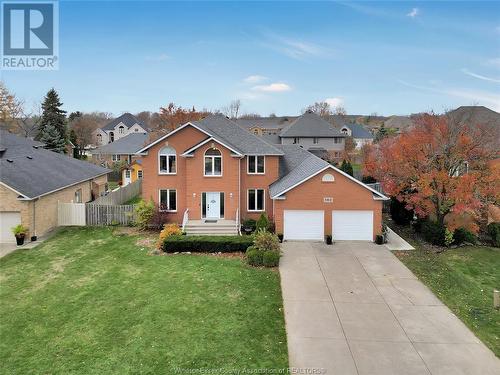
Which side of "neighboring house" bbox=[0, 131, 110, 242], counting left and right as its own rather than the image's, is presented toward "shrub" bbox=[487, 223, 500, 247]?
left

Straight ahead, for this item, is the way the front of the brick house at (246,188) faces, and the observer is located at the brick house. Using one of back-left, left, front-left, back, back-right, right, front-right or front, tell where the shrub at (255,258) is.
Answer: front

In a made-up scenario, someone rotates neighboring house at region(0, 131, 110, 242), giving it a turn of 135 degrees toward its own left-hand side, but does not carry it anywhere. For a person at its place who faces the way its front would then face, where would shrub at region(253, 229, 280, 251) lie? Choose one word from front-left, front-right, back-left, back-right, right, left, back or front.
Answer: front-right

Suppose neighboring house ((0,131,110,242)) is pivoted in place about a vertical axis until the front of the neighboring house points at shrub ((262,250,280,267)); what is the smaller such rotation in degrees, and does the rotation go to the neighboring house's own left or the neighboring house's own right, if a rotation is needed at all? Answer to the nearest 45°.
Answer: approximately 90° to the neighboring house's own left

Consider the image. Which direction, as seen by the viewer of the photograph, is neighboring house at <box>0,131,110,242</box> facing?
facing the viewer and to the left of the viewer

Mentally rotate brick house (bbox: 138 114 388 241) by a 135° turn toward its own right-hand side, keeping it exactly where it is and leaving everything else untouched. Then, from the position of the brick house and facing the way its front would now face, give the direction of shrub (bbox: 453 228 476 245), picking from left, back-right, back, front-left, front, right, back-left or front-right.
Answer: back-right

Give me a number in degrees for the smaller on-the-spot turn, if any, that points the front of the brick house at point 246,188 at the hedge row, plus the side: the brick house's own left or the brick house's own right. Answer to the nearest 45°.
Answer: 0° — it already faces it

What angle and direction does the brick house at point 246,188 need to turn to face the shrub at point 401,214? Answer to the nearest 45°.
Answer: approximately 90° to its left

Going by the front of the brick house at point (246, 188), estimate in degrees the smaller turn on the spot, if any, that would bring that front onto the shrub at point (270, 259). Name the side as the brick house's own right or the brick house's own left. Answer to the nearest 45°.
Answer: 0° — it already faces it

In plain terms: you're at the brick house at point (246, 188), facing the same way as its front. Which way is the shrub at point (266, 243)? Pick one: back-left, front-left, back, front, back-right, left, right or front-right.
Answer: front

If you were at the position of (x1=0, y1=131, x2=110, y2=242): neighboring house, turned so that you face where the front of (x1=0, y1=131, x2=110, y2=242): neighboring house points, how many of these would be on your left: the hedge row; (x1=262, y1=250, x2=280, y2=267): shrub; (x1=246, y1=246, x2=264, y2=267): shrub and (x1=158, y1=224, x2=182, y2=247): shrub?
4

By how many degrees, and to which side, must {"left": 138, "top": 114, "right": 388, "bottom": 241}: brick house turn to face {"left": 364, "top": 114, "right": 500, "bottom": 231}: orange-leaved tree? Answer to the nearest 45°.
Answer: approximately 90° to its left

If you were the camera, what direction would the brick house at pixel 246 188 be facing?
facing the viewer

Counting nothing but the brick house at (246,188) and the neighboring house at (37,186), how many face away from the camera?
0
